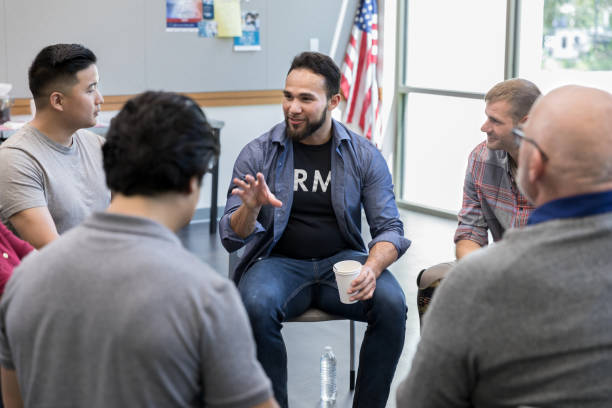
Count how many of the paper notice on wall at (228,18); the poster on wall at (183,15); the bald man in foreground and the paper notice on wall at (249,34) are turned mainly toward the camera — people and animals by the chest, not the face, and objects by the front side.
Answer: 3

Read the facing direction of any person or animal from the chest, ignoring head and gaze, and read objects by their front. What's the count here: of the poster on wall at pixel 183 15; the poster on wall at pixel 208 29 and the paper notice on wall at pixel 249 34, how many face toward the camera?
3

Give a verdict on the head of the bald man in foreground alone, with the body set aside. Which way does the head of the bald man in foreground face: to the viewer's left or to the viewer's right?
to the viewer's left

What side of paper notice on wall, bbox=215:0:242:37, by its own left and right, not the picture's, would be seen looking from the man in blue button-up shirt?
front

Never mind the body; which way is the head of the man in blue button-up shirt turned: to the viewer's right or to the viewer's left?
to the viewer's left

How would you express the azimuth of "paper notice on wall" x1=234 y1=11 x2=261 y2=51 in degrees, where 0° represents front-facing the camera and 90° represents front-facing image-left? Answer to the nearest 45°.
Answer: approximately 0°

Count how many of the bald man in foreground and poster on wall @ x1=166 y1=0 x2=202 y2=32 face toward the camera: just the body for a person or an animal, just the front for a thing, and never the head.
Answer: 1

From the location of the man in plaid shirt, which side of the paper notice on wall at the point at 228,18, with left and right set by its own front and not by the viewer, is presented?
front
